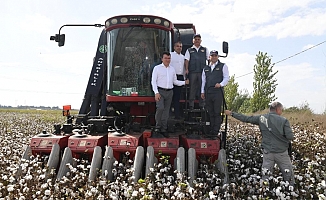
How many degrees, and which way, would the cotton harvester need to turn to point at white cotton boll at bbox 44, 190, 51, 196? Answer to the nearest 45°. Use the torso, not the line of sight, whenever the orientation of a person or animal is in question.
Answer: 0° — it already faces it

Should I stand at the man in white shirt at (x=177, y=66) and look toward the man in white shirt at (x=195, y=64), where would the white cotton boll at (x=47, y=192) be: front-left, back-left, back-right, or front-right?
back-right

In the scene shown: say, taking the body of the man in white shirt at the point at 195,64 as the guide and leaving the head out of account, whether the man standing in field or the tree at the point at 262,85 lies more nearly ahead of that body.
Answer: the man standing in field

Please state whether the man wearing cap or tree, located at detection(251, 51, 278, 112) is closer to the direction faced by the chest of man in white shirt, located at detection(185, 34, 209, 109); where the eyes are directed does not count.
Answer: the man wearing cap

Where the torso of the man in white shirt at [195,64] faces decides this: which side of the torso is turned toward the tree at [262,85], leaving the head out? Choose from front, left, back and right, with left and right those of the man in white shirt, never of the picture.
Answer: back

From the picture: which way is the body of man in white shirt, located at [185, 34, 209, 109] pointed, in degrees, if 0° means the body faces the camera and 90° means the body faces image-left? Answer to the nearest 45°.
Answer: approximately 0°

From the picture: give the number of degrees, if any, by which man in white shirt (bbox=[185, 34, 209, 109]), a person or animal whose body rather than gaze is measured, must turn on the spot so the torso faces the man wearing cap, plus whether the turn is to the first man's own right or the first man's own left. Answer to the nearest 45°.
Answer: approximately 45° to the first man's own left
